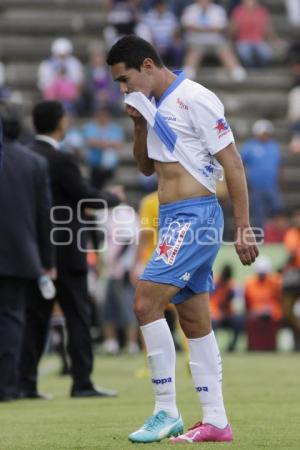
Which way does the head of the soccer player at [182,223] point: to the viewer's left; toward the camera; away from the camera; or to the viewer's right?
to the viewer's left

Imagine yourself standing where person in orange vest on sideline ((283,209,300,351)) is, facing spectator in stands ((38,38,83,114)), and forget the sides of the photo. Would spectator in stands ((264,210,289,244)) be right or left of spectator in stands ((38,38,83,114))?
right

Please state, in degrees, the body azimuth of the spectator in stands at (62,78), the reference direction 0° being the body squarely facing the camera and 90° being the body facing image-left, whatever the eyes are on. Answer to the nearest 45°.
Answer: approximately 0°
